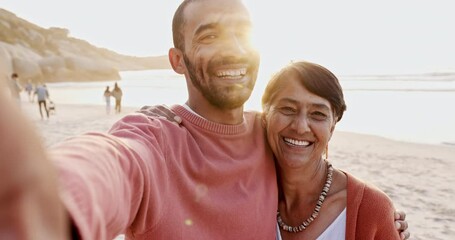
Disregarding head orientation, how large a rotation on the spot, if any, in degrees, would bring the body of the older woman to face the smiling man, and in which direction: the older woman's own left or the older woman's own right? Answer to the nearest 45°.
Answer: approximately 45° to the older woman's own right

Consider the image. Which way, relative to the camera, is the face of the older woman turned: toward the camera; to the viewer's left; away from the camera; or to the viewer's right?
toward the camera

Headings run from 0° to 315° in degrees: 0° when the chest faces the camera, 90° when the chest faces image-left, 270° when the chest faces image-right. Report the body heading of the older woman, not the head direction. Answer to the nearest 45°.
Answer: approximately 0°
